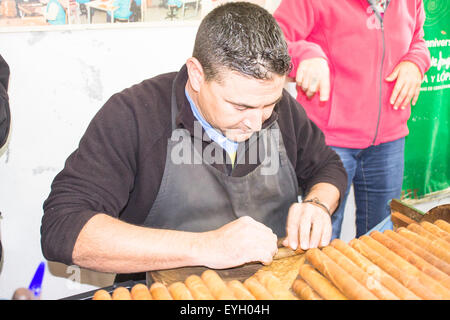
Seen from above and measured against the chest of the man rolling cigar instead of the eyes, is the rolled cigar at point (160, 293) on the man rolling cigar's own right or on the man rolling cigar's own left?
on the man rolling cigar's own right

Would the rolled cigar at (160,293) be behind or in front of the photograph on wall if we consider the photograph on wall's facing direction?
in front

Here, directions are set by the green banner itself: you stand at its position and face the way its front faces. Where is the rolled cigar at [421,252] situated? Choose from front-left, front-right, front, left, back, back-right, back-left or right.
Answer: front

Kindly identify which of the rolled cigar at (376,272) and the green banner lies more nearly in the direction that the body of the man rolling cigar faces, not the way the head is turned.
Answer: the rolled cigar

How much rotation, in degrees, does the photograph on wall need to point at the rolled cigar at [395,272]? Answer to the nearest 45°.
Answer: approximately 45° to its left

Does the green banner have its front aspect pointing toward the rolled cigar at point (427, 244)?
yes

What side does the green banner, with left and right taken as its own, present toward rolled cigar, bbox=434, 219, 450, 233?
front

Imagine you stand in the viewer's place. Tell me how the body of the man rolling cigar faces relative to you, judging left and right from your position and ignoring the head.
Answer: facing the viewer and to the right of the viewer

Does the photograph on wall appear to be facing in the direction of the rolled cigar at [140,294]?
yes

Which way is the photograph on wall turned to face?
toward the camera

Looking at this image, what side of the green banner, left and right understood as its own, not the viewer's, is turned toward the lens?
front

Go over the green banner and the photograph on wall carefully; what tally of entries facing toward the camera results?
2

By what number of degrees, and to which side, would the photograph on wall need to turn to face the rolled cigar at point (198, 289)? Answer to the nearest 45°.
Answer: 0° — it already faces it
